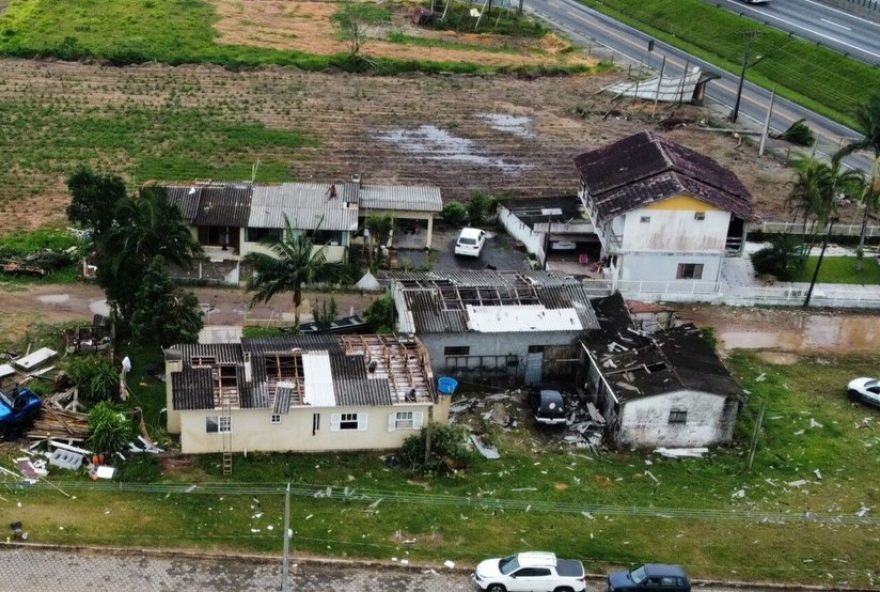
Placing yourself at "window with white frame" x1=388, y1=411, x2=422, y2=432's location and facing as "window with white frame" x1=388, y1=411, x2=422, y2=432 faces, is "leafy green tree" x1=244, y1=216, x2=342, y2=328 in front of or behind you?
behind

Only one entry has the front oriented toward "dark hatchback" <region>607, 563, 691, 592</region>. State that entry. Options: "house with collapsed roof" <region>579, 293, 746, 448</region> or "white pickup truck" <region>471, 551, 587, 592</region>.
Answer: the house with collapsed roof

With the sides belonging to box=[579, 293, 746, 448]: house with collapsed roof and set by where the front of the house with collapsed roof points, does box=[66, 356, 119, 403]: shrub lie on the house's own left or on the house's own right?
on the house's own right

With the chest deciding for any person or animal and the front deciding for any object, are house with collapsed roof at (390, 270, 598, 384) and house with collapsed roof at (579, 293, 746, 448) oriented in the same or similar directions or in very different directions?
same or similar directions

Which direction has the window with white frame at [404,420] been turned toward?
toward the camera

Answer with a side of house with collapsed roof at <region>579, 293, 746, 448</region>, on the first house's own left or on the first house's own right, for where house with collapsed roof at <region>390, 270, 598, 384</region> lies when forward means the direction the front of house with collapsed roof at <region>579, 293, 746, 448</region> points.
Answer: on the first house's own right

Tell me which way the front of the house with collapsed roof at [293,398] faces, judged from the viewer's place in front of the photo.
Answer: facing the viewer

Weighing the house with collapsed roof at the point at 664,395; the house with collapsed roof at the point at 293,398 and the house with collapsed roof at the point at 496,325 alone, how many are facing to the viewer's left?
0

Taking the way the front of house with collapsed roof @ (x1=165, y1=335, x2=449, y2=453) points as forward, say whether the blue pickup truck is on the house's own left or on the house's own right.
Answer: on the house's own right

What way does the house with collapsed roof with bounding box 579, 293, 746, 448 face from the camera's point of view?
toward the camera

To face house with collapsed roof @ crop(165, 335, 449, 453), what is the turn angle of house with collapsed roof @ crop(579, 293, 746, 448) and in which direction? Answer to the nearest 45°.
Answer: approximately 45° to its right

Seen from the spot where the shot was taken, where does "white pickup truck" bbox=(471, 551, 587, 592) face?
facing to the left of the viewer

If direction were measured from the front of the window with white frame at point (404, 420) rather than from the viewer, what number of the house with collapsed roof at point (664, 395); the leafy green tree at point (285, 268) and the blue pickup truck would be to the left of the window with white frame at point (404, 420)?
1

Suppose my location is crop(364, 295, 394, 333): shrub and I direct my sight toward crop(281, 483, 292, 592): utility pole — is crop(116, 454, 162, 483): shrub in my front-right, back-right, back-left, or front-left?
front-right

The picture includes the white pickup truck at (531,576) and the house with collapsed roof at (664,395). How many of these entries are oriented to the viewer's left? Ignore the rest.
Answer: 1

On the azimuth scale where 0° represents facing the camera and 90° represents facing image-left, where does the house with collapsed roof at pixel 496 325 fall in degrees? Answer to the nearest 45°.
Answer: approximately 0°

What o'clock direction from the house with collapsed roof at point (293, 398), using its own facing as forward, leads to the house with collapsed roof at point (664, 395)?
the house with collapsed roof at point (664, 395) is roughly at 9 o'clock from the house with collapsed roof at point (293, 398).

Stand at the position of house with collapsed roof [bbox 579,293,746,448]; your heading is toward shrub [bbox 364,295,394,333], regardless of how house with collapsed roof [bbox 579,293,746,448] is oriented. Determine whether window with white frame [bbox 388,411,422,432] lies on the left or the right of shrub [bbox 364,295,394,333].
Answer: left

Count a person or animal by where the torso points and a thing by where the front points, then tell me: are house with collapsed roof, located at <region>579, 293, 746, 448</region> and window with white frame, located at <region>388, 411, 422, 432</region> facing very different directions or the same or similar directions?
same or similar directions

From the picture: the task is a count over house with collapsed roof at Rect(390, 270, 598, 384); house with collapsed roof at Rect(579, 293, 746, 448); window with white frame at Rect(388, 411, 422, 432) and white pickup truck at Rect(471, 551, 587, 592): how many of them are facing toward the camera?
3
